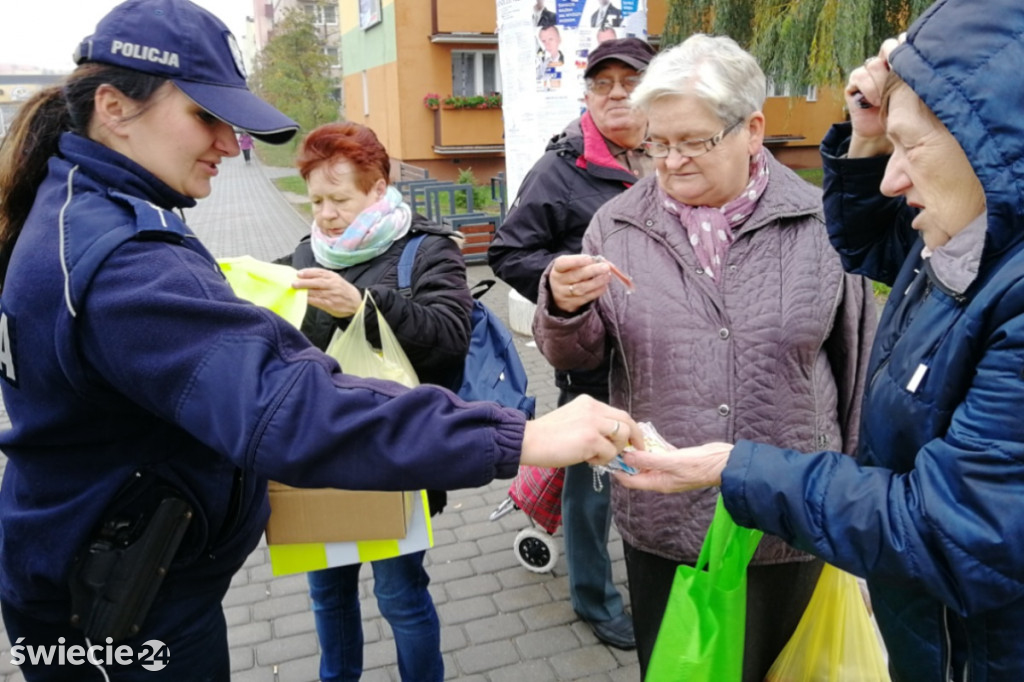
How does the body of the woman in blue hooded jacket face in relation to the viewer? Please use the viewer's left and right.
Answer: facing to the left of the viewer

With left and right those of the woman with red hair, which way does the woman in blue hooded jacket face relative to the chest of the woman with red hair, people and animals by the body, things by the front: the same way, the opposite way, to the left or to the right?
to the right

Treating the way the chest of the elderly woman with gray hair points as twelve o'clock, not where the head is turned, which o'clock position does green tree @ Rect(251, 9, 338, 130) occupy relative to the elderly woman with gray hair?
The green tree is roughly at 5 o'clock from the elderly woman with gray hair.

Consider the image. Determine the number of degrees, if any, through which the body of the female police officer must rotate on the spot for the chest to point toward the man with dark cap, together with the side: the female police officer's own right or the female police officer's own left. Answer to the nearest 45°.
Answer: approximately 45° to the female police officer's own left

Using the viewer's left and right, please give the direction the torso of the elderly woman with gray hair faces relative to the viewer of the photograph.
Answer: facing the viewer

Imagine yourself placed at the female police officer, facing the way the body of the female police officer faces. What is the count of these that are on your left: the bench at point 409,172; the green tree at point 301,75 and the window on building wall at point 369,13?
3

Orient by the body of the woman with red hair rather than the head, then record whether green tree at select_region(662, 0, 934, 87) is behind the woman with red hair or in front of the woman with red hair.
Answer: behind

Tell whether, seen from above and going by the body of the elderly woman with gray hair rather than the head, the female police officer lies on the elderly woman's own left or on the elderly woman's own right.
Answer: on the elderly woman's own right

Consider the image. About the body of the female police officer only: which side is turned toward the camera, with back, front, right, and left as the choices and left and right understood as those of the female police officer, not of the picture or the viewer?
right

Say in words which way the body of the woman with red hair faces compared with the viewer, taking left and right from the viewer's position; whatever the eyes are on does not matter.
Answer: facing the viewer and to the left of the viewer

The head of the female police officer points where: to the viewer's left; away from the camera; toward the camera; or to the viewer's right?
to the viewer's right

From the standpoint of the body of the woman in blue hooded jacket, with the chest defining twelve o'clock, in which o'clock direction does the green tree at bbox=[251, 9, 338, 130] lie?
The green tree is roughly at 2 o'clock from the woman in blue hooded jacket.

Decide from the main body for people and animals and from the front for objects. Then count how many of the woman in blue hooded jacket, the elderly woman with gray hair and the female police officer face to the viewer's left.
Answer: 1

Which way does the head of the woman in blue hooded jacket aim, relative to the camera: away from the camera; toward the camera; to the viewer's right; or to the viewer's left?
to the viewer's left

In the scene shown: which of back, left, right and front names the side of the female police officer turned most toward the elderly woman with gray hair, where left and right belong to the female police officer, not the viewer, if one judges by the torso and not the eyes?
front

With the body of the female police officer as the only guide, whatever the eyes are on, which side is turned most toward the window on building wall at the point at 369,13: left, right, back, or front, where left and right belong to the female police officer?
left

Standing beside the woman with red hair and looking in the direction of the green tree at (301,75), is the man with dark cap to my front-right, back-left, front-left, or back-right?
front-right
